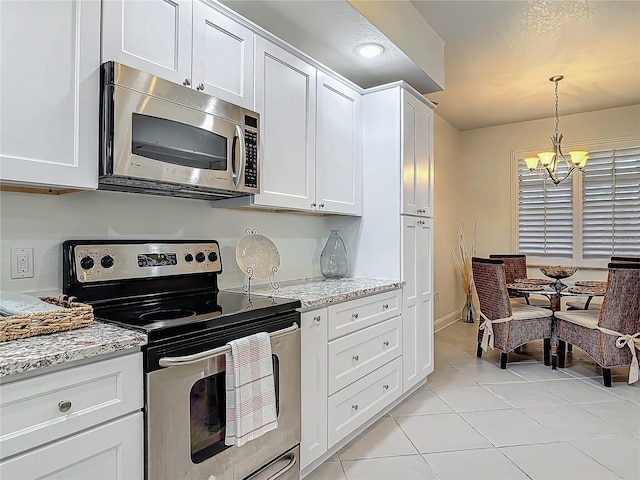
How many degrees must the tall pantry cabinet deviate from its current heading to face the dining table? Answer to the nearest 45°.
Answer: approximately 90° to its left

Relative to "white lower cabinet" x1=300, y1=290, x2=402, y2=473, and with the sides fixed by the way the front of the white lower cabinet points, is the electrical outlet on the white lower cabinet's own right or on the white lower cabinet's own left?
on the white lower cabinet's own right

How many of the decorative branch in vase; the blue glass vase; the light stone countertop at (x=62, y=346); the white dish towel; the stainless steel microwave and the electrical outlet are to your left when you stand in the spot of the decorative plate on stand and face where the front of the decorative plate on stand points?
2

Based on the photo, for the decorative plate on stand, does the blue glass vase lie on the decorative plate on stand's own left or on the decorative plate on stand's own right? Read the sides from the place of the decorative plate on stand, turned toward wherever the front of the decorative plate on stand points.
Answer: on the decorative plate on stand's own left

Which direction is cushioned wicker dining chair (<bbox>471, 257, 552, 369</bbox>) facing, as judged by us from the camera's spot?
facing away from the viewer and to the right of the viewer

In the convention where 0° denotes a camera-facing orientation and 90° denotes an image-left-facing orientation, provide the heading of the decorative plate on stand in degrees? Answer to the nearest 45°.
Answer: approximately 315°

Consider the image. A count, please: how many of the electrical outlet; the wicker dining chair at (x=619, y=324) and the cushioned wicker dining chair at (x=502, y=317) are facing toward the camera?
1

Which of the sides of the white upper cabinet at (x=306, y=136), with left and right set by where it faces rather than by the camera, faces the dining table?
left

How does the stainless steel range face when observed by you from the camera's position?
facing the viewer and to the right of the viewer

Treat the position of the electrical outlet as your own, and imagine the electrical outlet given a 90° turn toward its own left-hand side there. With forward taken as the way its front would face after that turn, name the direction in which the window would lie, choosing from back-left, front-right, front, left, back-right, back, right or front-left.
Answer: front

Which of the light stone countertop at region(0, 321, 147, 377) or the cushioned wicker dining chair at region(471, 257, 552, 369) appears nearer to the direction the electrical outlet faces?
the light stone countertop

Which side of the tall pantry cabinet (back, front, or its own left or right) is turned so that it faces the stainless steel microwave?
right

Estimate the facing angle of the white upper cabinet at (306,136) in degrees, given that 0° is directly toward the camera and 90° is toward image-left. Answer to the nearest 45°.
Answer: approximately 315°
